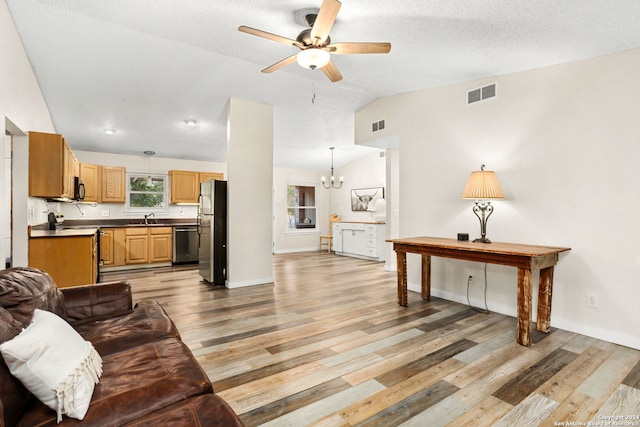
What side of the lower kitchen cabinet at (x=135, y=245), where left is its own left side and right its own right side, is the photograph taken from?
front

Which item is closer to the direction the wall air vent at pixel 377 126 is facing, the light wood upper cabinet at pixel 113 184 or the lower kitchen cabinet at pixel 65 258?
the lower kitchen cabinet

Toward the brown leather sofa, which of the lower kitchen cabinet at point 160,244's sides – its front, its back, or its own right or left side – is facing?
front

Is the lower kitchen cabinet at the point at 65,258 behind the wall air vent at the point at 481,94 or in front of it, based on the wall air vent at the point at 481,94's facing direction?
in front

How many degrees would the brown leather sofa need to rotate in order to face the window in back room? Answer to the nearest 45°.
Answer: approximately 45° to its left

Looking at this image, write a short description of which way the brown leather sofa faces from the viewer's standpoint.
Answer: facing to the right of the viewer

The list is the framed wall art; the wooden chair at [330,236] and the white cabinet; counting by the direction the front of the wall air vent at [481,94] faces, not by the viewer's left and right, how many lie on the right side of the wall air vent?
3

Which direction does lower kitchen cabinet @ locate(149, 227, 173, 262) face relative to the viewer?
toward the camera

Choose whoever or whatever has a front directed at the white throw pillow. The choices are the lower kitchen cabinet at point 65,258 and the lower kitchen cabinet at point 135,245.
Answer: the lower kitchen cabinet at point 135,245

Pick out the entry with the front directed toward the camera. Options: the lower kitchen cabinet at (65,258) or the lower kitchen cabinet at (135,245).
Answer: the lower kitchen cabinet at (135,245)

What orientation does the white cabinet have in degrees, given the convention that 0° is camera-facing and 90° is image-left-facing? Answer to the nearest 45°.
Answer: approximately 45°

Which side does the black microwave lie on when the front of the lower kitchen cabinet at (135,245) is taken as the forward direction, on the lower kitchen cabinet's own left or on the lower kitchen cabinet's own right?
on the lower kitchen cabinet's own right

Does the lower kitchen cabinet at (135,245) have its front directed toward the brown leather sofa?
yes

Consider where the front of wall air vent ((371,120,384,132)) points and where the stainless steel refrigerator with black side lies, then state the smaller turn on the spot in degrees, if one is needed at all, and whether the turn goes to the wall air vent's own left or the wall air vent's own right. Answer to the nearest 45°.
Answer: approximately 45° to the wall air vent's own right

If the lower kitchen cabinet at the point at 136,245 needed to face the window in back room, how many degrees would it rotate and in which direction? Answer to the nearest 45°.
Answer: approximately 90° to its left
